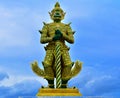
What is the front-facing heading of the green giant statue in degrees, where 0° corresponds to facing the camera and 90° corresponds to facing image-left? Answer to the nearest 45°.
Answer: approximately 0°
